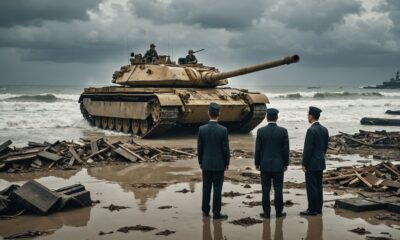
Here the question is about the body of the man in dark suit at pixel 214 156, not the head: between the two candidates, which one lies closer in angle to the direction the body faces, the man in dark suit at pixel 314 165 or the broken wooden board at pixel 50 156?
the broken wooden board

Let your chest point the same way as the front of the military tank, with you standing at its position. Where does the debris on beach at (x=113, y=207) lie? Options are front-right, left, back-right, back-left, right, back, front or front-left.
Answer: front-right

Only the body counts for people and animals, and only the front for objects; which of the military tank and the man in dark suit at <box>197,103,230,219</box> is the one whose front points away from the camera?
the man in dark suit

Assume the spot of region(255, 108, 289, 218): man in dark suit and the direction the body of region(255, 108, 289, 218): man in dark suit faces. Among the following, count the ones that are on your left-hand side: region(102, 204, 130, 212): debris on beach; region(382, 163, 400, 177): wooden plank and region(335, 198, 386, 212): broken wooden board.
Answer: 1

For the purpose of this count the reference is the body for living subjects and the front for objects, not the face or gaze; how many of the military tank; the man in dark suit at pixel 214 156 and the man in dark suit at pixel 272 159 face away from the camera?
2

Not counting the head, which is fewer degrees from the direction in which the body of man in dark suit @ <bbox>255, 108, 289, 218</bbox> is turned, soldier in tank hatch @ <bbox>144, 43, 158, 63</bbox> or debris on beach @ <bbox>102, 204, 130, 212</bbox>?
the soldier in tank hatch

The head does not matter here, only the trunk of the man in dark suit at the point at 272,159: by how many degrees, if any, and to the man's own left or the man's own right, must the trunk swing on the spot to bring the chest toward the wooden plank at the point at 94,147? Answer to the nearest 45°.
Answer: approximately 45° to the man's own left

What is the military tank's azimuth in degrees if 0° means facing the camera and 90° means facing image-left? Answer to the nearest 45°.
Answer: approximately 315°

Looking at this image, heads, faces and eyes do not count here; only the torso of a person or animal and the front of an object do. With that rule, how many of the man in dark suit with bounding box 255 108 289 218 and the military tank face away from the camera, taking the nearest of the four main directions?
1

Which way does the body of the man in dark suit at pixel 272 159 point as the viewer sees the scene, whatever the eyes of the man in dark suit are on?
away from the camera

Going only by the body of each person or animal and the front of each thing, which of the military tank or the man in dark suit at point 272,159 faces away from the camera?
the man in dark suit

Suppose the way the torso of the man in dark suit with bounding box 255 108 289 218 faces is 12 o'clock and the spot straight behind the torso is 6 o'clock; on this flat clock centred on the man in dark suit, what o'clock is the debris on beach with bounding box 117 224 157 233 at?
The debris on beach is roughly at 8 o'clock from the man in dark suit.

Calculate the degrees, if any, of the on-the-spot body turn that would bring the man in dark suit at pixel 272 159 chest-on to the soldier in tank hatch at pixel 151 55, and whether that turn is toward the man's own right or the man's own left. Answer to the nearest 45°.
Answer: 0° — they already face them

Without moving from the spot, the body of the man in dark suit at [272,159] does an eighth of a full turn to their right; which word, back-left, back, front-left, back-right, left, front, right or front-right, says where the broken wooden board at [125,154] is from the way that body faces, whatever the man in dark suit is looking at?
left

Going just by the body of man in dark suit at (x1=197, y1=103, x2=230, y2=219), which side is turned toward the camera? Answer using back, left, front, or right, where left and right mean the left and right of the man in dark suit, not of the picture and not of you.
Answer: back
